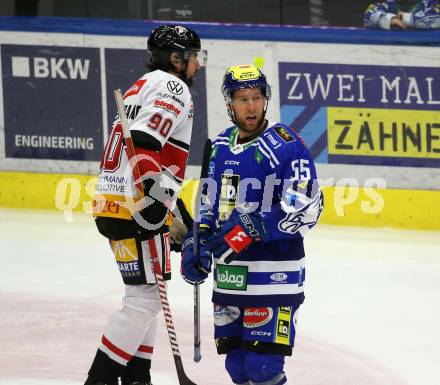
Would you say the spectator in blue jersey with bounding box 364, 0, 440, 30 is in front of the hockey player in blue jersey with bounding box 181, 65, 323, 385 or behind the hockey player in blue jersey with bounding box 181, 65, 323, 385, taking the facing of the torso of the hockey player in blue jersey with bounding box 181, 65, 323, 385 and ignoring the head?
behind

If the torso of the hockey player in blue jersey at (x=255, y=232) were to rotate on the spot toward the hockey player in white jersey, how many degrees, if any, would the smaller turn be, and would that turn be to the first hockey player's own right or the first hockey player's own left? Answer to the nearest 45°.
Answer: approximately 90° to the first hockey player's own right

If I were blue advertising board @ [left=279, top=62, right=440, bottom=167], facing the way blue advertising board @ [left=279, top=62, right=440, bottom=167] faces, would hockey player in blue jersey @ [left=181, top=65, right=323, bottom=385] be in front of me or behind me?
in front

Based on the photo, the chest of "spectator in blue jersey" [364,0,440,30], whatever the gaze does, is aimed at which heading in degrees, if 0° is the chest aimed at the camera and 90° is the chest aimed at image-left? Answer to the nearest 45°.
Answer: approximately 0°

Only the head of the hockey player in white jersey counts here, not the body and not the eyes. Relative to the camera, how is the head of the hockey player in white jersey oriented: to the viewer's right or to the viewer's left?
to the viewer's right

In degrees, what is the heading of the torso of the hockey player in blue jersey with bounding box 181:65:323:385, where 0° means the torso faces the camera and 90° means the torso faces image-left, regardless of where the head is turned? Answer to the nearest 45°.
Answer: approximately 45°

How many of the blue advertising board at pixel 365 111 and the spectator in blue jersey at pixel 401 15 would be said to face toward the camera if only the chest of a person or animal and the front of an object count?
2

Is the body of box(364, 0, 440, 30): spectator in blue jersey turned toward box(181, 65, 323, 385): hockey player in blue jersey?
yes

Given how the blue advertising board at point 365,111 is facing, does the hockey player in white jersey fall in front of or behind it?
in front
